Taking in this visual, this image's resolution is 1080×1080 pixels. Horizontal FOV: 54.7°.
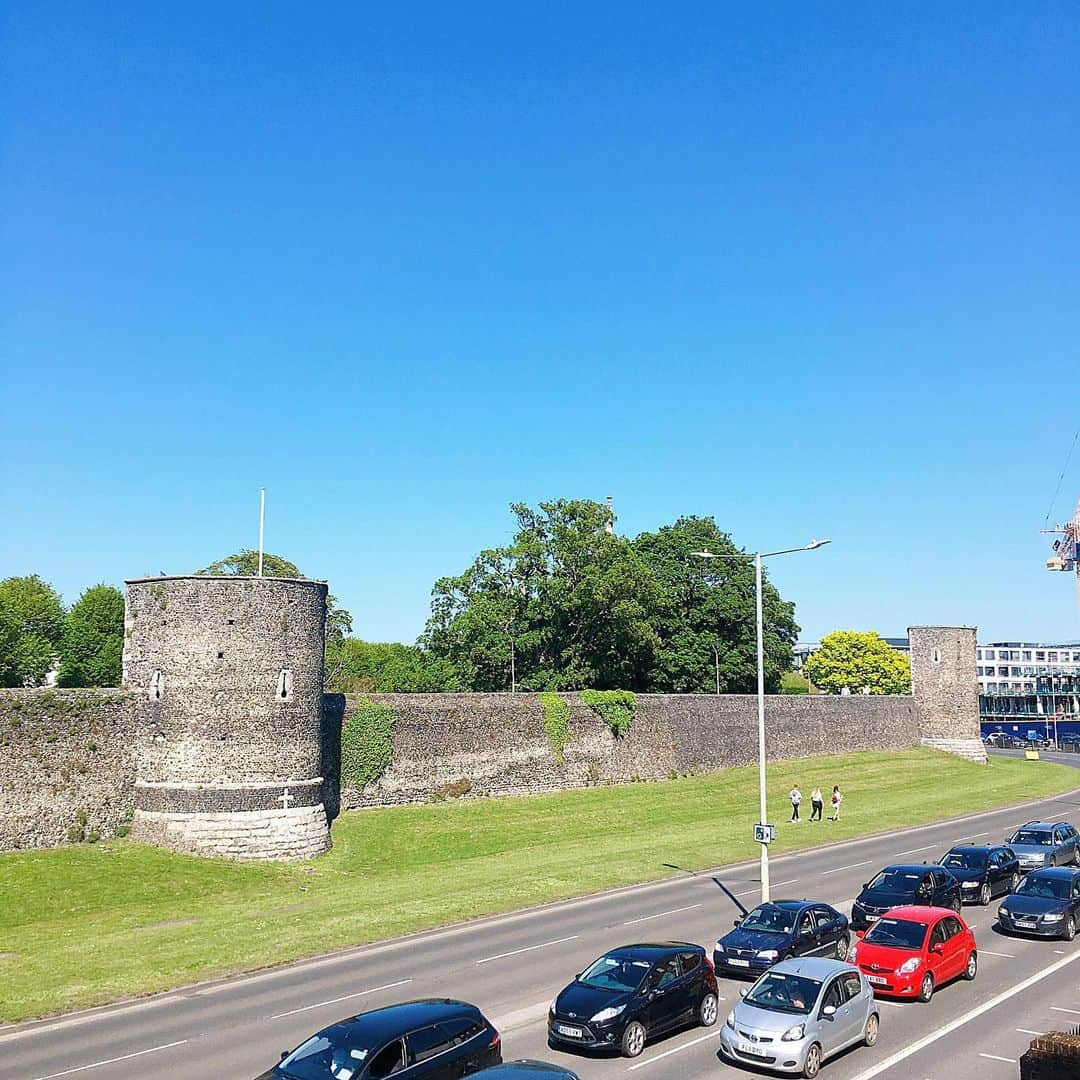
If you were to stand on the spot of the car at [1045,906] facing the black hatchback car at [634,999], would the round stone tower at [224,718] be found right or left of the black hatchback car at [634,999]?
right

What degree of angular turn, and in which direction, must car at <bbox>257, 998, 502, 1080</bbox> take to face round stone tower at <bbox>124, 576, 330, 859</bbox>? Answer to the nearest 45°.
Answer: approximately 135° to its right

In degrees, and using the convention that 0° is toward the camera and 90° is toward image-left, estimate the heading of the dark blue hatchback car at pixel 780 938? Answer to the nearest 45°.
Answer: approximately 45°

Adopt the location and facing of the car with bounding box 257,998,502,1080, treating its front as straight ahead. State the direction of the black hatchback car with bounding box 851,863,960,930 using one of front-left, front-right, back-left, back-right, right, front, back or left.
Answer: back

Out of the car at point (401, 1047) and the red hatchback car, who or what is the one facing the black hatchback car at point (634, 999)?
the red hatchback car

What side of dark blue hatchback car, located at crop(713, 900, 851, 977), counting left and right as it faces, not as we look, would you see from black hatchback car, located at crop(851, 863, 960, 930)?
back

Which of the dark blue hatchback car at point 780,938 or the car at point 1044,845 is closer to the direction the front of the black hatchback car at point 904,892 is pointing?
the dark blue hatchback car

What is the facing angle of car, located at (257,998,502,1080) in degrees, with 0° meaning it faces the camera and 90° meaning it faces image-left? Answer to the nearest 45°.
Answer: approximately 45°

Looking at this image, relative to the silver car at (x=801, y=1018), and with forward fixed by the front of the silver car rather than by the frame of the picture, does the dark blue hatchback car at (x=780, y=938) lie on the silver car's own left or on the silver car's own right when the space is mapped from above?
on the silver car's own right

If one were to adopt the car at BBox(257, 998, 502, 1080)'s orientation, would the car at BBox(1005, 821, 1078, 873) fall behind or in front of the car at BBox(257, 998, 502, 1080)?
behind

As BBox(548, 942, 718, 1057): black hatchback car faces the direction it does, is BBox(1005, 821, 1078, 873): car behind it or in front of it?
behind

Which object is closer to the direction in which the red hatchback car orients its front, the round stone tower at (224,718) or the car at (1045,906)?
the round stone tower
